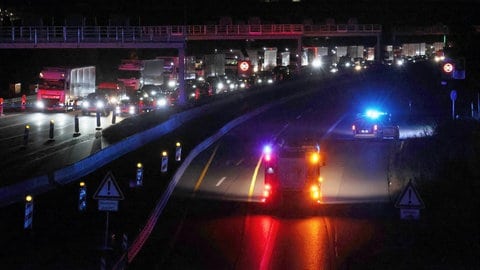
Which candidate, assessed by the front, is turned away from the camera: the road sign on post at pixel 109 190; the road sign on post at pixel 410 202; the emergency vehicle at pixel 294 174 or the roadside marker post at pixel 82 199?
the emergency vehicle

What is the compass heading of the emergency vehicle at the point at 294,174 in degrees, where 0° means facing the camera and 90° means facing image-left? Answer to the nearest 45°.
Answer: approximately 180°

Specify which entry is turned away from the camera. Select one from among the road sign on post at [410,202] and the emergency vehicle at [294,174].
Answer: the emergency vehicle

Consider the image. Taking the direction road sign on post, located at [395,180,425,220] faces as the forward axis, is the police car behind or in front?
behind

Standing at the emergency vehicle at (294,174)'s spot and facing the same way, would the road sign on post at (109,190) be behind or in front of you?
behind

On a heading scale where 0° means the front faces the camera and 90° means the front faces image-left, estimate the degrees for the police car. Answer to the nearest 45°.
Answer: approximately 225°

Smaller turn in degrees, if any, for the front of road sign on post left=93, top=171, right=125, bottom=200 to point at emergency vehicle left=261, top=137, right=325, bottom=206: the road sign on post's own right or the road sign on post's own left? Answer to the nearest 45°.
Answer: approximately 135° to the road sign on post's own left

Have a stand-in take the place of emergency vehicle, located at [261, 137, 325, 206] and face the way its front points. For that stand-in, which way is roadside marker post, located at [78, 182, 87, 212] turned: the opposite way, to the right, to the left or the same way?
the opposite way

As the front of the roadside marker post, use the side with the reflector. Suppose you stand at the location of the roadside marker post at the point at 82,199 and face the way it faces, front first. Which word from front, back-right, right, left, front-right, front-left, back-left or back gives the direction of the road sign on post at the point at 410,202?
front-left

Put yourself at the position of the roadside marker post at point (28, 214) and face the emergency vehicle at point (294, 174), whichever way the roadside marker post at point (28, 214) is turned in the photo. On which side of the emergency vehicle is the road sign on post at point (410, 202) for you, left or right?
right

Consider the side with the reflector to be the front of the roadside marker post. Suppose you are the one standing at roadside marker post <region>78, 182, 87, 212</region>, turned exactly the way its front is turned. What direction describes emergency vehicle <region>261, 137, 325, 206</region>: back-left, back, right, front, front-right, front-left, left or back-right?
left

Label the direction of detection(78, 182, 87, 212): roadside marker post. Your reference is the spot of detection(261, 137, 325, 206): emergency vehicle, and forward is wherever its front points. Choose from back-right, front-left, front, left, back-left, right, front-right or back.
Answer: left
